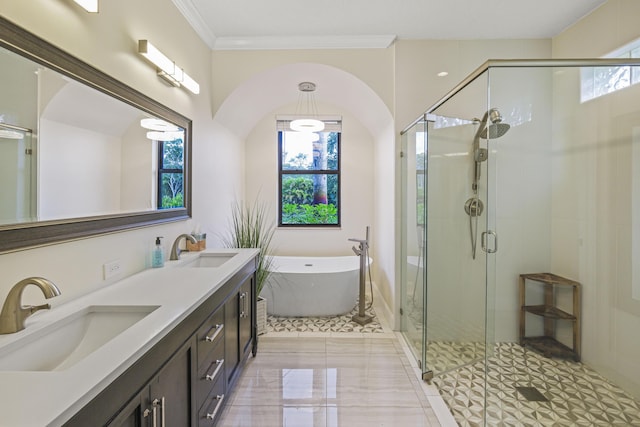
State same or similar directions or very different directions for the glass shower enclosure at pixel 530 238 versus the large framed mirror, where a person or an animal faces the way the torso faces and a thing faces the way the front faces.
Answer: very different directions

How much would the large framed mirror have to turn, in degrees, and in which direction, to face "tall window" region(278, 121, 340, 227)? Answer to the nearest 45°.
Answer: approximately 90° to its left

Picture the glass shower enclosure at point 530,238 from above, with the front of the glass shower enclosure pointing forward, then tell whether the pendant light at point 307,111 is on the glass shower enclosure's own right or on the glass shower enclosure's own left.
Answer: on the glass shower enclosure's own right

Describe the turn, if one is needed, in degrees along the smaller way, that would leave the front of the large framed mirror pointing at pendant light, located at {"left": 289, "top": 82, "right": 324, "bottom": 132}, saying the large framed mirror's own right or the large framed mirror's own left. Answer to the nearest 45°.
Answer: approximately 90° to the large framed mirror's own left

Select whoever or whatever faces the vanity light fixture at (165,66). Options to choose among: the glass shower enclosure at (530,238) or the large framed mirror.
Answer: the glass shower enclosure

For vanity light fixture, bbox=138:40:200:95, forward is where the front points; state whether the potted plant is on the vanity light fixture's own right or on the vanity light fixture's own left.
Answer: on the vanity light fixture's own left

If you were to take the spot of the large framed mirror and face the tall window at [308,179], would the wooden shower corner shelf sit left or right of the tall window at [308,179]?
right

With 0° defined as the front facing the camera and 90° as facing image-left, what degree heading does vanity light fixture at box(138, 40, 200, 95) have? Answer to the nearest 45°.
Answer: approximately 315°

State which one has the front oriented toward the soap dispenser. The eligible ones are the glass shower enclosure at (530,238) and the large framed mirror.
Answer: the glass shower enclosure
